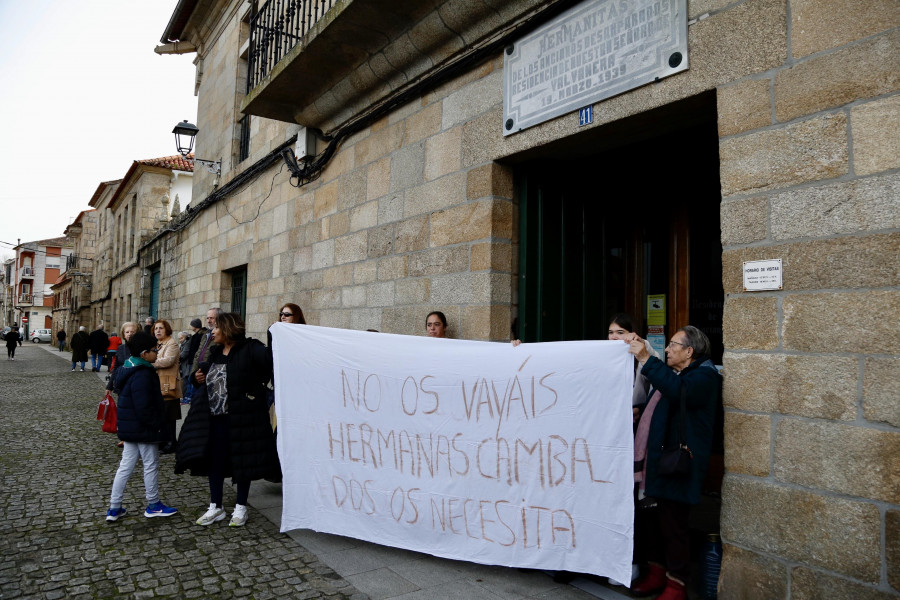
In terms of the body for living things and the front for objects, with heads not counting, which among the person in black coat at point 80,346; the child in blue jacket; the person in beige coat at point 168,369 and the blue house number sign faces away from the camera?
the person in black coat at point 80,346

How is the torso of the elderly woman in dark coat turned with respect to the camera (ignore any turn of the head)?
to the viewer's left

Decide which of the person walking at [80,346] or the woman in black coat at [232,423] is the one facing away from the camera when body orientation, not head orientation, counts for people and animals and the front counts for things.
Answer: the person walking

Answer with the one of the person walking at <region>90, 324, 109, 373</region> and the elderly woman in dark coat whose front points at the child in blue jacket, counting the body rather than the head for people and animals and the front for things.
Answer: the elderly woman in dark coat

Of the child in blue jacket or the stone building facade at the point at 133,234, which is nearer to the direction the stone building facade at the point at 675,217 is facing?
the child in blue jacket

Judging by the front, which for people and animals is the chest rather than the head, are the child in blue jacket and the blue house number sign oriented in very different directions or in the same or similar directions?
very different directions

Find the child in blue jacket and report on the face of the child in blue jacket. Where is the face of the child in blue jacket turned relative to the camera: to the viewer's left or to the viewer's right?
to the viewer's right

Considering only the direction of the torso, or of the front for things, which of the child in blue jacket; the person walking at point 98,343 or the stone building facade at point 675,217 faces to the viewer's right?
the child in blue jacket

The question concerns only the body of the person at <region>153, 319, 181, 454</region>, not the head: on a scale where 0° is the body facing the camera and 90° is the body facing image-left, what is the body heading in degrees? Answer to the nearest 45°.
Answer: approximately 45°
